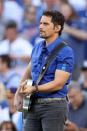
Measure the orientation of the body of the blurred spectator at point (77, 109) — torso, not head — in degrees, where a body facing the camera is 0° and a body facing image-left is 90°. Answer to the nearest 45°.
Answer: approximately 45°

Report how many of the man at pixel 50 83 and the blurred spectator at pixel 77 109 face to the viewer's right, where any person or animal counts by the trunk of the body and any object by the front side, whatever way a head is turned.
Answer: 0

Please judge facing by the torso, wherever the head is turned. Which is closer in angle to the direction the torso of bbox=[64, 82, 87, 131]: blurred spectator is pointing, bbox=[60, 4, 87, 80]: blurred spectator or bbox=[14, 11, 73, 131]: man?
the man

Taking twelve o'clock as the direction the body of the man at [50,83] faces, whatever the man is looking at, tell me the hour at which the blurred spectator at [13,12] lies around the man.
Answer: The blurred spectator is roughly at 4 o'clock from the man.

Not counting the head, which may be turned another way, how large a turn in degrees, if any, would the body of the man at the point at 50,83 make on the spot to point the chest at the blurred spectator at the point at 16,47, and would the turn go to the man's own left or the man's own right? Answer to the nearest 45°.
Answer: approximately 135° to the man's own right

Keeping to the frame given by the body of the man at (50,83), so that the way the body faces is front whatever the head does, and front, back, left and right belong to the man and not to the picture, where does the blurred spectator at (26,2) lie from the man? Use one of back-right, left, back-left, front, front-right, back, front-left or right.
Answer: back-right
